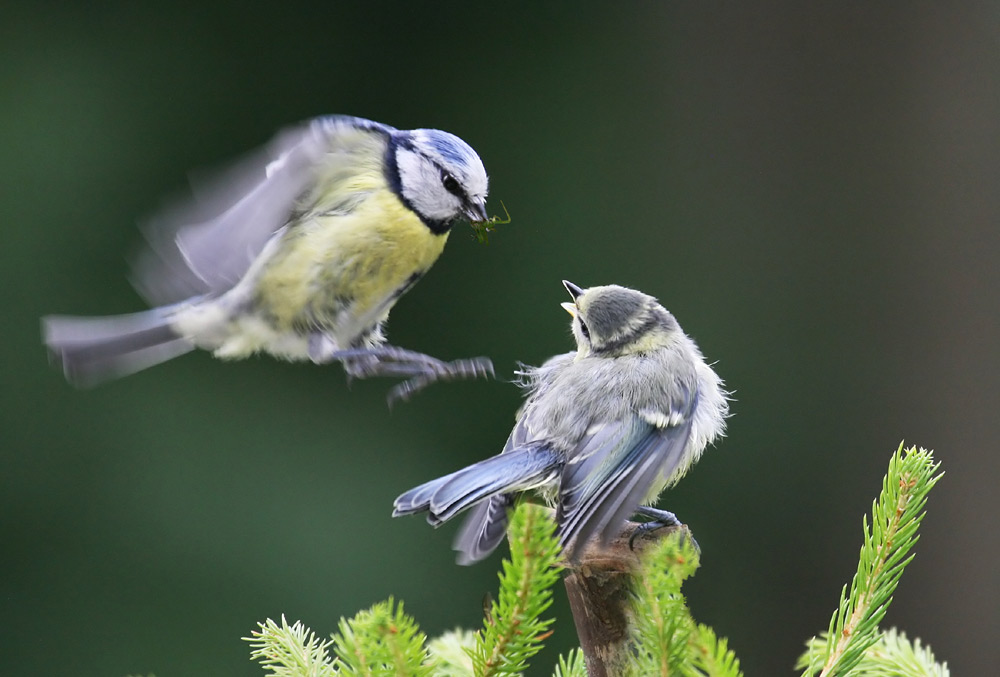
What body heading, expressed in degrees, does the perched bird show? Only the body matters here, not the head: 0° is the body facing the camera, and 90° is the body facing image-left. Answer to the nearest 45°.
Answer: approximately 225°

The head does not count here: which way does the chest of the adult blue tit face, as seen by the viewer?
to the viewer's right

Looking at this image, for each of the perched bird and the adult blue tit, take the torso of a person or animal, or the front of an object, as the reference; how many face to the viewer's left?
0
